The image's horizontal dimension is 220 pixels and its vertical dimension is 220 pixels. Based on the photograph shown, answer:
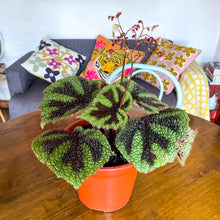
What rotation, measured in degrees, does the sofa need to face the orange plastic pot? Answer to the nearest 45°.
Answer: approximately 45° to its left

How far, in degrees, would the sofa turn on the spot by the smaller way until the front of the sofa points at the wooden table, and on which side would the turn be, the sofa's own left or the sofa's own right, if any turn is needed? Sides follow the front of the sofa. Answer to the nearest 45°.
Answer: approximately 45° to the sofa's own left

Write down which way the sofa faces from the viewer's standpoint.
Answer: facing the viewer

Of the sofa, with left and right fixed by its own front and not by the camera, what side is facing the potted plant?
front
